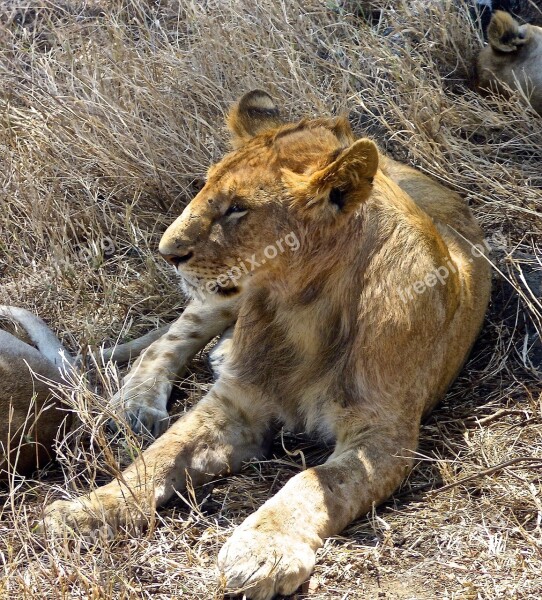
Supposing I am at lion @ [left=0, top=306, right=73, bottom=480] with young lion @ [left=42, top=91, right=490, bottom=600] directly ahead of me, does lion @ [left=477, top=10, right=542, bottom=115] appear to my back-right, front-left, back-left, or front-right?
front-left

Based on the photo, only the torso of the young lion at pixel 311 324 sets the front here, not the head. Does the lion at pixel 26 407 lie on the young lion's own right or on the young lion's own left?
on the young lion's own right

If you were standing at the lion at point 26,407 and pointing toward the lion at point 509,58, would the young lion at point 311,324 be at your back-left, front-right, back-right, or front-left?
front-right

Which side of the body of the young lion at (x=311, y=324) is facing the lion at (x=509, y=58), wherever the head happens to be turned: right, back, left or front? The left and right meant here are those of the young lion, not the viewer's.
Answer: back
